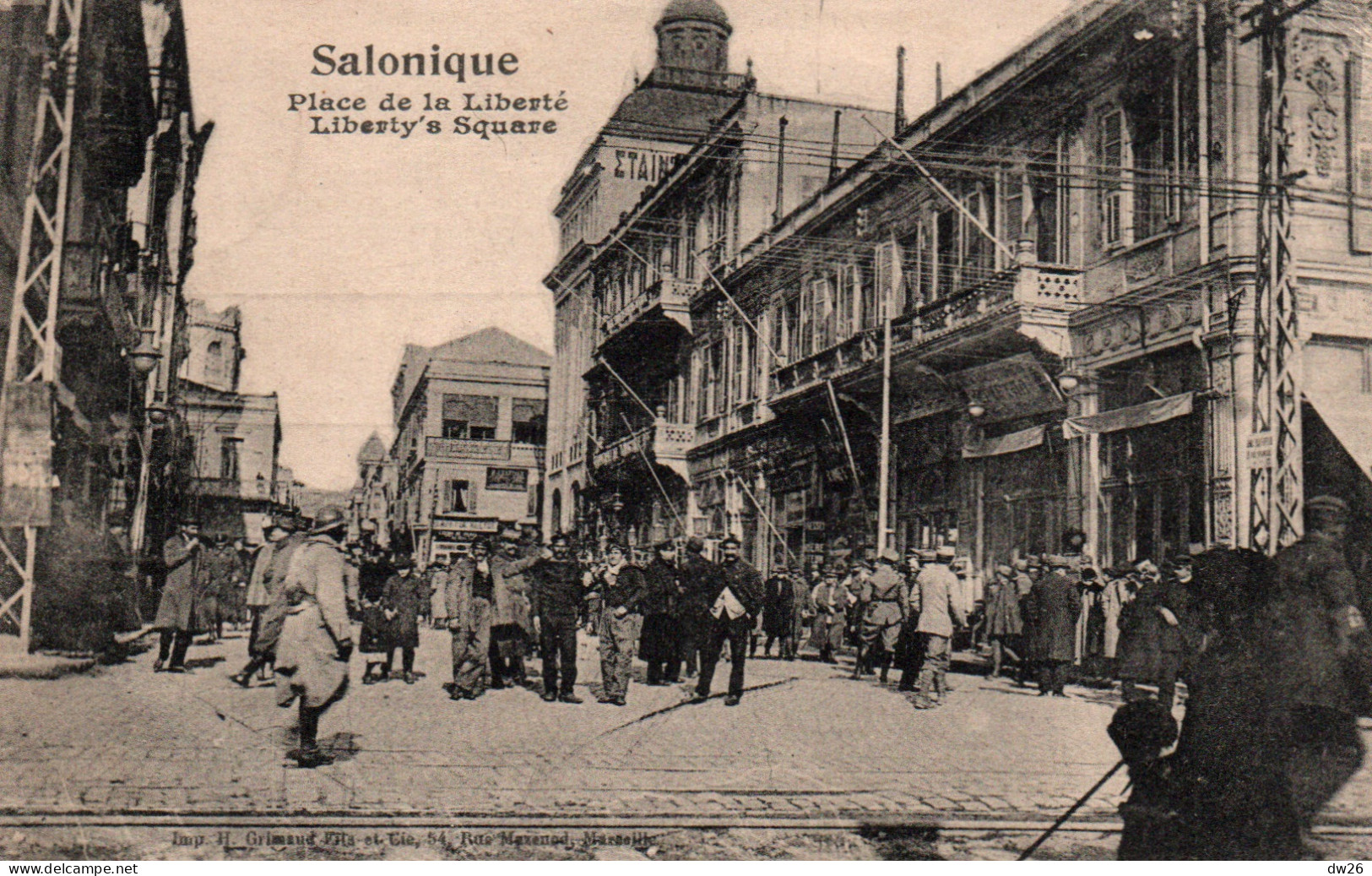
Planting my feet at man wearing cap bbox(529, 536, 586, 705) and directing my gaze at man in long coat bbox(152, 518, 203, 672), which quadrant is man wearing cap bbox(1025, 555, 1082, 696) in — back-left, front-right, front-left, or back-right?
back-right

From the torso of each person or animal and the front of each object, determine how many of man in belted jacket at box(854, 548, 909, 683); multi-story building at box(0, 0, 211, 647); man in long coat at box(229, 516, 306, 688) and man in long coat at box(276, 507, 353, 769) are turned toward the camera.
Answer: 0

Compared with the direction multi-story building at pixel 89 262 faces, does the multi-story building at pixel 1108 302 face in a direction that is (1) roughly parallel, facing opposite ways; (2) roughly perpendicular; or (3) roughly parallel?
roughly parallel, facing opposite ways

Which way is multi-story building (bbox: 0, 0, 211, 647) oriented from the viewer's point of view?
to the viewer's right

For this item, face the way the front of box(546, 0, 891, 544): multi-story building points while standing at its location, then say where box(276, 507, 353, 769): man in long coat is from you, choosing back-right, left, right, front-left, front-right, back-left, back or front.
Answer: front-left

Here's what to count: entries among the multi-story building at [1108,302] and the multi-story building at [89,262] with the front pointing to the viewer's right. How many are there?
1

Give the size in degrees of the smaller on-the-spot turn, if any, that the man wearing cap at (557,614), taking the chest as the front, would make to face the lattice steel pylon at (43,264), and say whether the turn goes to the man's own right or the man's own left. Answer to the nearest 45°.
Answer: approximately 90° to the man's own right

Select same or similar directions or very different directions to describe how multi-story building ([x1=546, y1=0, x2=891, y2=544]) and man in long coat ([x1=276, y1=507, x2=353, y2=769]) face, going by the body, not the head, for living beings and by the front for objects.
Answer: very different directions

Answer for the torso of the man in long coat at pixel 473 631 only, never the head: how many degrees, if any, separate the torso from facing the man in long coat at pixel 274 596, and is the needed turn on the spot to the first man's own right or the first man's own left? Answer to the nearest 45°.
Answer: approximately 90° to the first man's own right

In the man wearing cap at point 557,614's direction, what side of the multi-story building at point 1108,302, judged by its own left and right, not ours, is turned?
front

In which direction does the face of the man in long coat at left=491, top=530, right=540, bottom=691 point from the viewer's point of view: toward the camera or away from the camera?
toward the camera

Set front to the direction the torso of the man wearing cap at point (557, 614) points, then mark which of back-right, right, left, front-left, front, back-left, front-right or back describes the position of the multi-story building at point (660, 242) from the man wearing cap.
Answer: back
